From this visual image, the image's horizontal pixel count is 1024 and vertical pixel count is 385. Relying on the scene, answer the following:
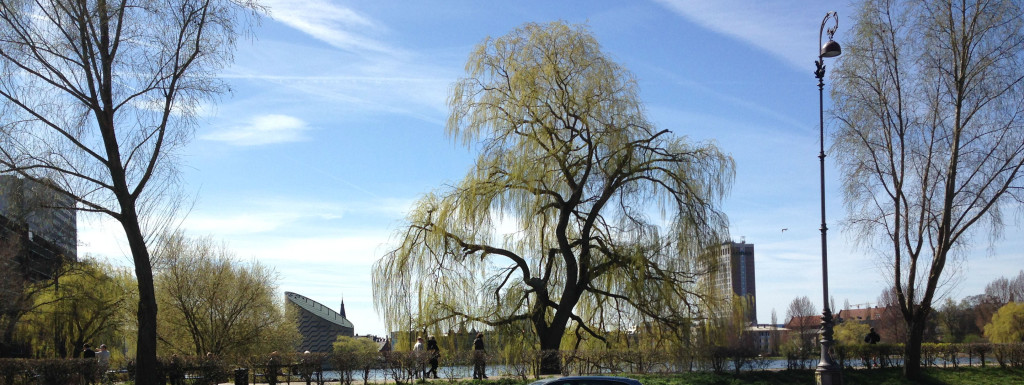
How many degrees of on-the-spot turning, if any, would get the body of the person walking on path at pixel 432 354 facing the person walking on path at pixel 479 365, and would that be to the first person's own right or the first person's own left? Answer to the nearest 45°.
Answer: approximately 135° to the first person's own left

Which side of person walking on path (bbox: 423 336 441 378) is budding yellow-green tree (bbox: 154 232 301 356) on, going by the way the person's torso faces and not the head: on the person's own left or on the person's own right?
on the person's own right

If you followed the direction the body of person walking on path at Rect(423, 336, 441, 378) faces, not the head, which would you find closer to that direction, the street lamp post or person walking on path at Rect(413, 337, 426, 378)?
the person walking on path

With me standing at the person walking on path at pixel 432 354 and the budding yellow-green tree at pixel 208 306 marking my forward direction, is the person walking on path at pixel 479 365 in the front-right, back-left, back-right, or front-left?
back-right

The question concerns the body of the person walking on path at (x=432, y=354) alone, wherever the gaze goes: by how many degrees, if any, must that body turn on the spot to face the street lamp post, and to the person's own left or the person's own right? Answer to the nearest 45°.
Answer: approximately 135° to the person's own left
